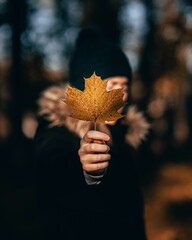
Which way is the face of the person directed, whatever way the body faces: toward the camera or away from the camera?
toward the camera
